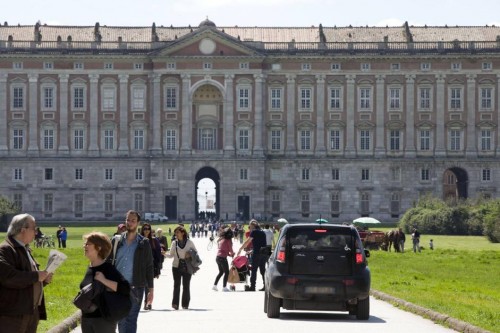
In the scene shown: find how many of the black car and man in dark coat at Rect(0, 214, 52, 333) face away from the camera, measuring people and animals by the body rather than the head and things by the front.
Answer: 1

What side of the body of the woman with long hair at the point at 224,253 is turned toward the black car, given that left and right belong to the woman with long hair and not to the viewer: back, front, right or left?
right

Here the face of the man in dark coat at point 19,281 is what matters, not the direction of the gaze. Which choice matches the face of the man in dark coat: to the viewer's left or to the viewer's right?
to the viewer's right

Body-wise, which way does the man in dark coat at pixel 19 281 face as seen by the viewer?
to the viewer's right

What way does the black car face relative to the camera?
away from the camera

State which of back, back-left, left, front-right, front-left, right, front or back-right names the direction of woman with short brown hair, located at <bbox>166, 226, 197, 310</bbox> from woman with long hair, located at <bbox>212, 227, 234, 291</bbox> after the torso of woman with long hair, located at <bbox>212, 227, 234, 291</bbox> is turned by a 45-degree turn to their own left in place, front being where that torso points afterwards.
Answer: back-right
